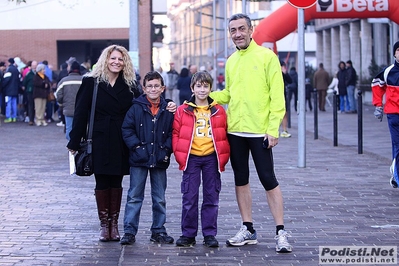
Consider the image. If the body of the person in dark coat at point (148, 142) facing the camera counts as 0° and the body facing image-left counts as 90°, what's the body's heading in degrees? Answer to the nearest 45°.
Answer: approximately 0°

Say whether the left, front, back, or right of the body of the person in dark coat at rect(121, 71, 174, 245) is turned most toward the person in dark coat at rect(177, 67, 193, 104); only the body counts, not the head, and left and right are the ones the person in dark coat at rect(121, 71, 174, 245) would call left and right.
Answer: back

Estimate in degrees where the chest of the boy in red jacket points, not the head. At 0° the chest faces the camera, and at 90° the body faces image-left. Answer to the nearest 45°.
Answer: approximately 0°
